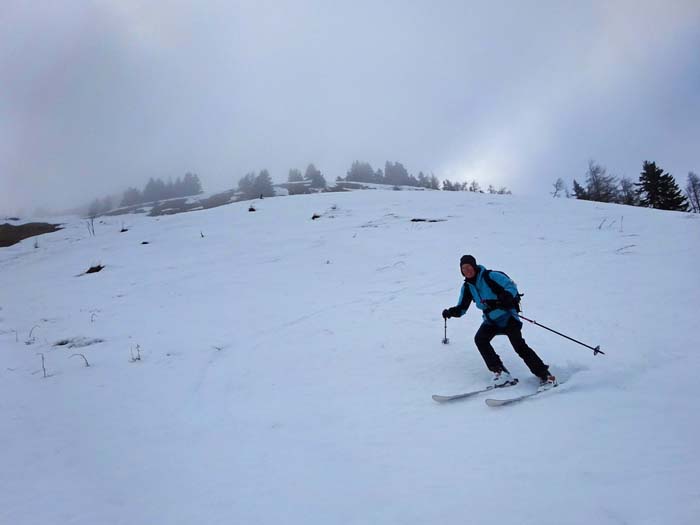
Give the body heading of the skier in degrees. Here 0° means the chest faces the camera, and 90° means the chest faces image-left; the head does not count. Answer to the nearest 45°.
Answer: approximately 45°

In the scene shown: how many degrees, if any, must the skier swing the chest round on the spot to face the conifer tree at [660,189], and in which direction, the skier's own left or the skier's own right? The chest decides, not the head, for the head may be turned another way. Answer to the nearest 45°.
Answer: approximately 135° to the skier's own right
